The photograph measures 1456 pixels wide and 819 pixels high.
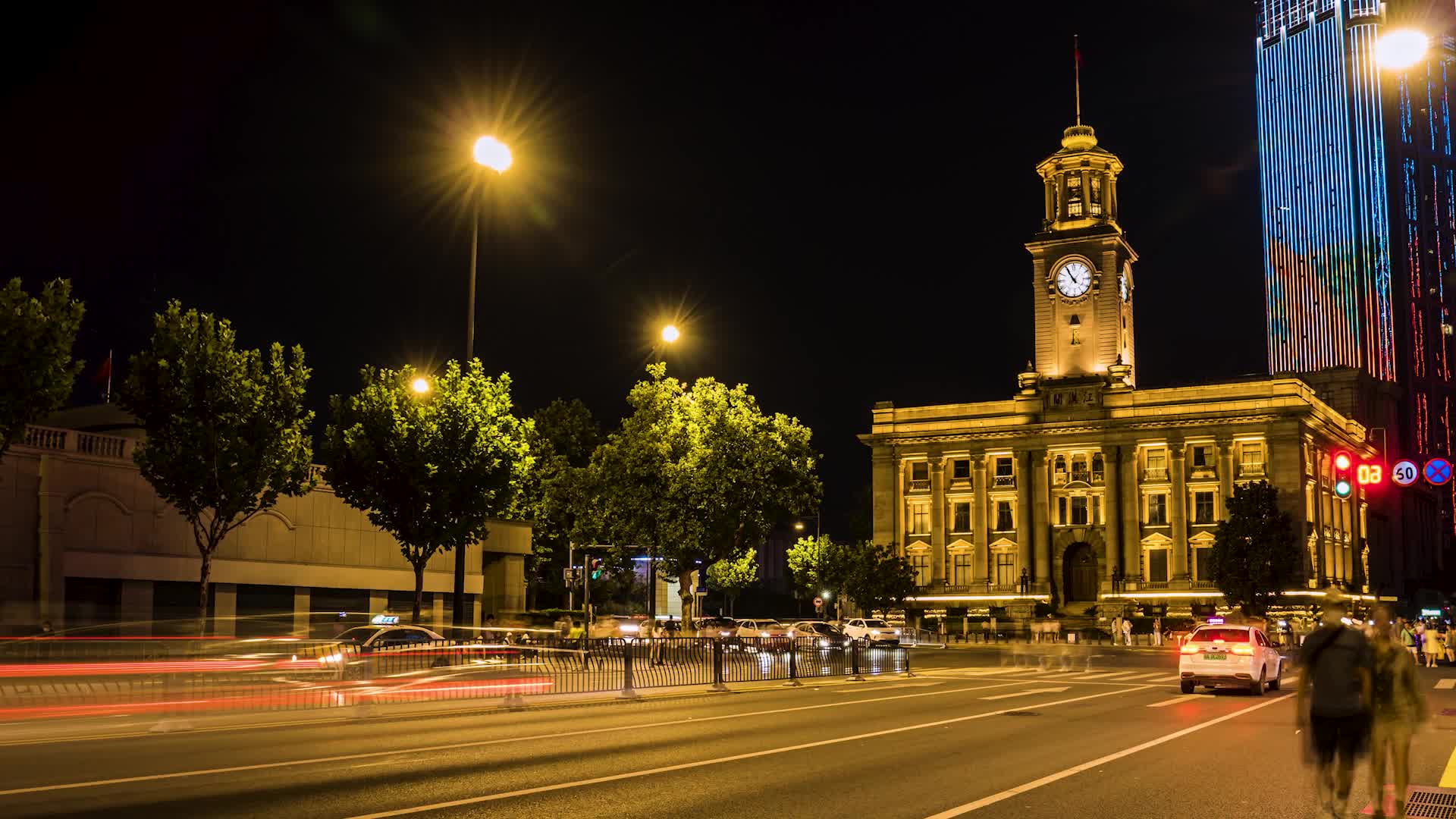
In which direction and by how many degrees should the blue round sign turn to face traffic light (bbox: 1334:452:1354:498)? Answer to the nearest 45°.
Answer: approximately 135° to its right

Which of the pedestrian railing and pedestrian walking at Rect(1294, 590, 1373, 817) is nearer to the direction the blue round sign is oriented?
the pedestrian walking

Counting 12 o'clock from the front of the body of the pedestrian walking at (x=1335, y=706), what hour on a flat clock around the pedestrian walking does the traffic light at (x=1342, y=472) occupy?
The traffic light is roughly at 12 o'clock from the pedestrian walking.

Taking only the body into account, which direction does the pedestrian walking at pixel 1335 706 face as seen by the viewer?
away from the camera

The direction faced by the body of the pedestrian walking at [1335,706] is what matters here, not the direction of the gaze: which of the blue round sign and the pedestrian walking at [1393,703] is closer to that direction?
the blue round sign

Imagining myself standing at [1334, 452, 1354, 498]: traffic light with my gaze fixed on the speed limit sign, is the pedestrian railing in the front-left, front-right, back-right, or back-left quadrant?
back-right

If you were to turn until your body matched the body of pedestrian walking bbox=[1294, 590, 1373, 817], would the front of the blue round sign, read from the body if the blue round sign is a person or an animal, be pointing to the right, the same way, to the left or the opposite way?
the opposite way

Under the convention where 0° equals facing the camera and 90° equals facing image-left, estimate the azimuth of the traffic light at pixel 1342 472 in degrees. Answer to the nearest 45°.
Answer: approximately 0°

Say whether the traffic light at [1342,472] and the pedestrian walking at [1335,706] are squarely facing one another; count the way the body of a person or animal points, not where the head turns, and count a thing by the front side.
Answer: yes

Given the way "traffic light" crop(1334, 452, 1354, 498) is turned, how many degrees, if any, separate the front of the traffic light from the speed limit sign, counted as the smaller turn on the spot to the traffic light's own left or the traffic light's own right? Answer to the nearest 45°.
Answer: approximately 90° to the traffic light's own left

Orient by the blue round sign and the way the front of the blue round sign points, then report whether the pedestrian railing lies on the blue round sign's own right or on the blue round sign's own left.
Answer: on the blue round sign's own right

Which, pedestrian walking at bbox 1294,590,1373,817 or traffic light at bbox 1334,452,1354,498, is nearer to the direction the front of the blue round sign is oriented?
the pedestrian walking

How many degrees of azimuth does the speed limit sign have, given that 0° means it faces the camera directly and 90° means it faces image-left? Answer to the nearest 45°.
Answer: approximately 0°

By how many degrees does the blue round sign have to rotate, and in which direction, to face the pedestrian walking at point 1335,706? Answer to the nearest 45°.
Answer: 0° — it already faces them
